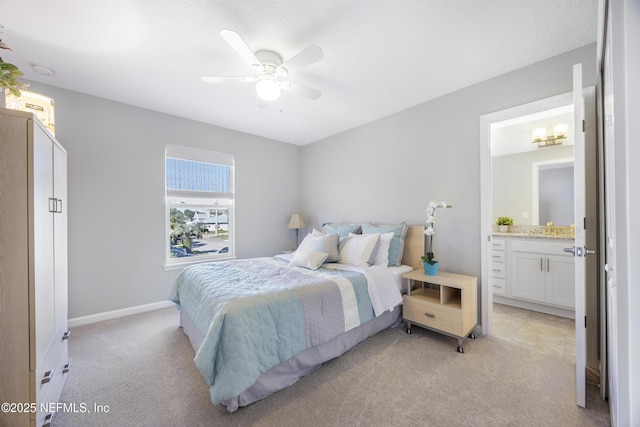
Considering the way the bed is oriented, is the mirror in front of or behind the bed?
behind

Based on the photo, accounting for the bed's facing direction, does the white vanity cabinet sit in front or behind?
behind

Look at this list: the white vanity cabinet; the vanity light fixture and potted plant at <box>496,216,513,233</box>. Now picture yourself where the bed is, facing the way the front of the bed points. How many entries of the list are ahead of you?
0

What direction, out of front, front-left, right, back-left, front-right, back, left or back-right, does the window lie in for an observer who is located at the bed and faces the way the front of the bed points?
right

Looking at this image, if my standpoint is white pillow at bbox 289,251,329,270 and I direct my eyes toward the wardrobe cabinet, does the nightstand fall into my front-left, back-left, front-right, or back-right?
back-left

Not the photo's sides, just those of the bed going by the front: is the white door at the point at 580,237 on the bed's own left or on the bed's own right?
on the bed's own left

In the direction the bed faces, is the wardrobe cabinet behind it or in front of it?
in front

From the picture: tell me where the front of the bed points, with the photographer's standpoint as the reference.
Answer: facing the viewer and to the left of the viewer
